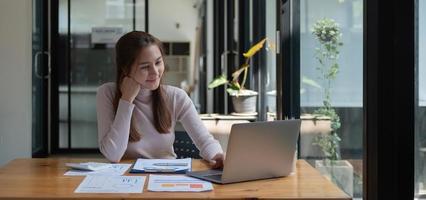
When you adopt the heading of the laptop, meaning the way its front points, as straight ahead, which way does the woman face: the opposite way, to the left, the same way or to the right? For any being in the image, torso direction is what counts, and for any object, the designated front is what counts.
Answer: the opposite way

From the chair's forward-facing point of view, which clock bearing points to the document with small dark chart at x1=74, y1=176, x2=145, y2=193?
The document with small dark chart is roughly at 2 o'clock from the chair.

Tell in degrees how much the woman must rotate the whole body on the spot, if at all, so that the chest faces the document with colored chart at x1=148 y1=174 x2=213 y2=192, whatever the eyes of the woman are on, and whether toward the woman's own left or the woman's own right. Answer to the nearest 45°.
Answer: approximately 45° to the woman's own right

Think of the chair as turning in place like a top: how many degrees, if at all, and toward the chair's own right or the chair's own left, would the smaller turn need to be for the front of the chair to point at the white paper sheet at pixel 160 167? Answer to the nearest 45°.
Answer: approximately 45° to the chair's own right

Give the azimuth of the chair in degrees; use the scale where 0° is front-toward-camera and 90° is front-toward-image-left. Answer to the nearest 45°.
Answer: approximately 315°

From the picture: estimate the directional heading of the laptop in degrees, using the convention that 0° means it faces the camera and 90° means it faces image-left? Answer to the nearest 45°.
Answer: approximately 135°

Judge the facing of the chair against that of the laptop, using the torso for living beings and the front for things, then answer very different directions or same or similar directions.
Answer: very different directions
